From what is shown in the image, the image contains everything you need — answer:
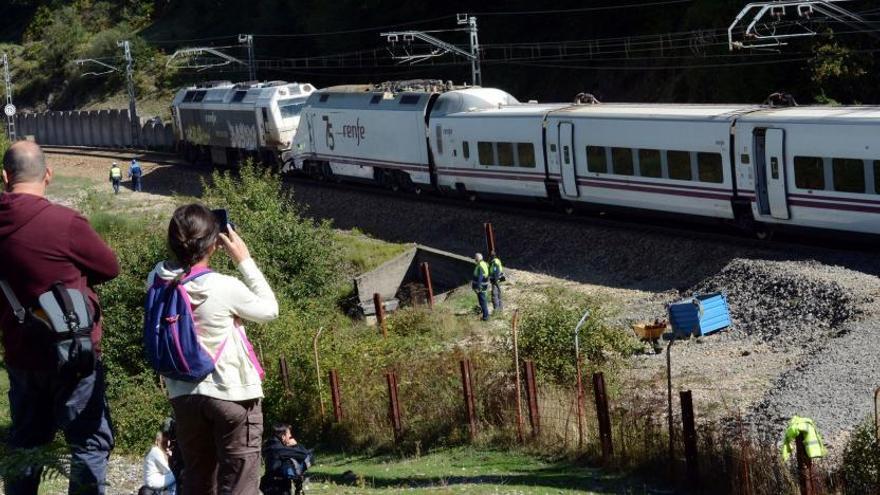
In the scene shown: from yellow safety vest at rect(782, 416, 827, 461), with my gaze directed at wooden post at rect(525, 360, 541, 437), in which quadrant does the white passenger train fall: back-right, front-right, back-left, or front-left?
front-right

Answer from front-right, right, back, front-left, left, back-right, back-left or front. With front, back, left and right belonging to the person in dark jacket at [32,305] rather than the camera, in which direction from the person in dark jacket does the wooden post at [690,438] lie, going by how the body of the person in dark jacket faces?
front-right

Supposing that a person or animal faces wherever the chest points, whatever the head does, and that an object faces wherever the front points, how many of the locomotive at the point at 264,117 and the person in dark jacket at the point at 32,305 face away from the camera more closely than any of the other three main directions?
1

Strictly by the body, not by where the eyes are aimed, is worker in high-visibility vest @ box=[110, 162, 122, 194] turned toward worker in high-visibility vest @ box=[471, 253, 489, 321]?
no

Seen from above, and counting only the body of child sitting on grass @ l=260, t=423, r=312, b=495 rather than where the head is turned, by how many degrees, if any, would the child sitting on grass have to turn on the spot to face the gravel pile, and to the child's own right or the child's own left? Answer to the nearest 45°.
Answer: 0° — they already face it

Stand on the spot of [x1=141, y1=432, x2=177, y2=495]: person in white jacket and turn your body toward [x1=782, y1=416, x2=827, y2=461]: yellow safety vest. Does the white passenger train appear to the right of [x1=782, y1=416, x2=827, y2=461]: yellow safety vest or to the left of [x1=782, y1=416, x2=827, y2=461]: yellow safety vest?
left

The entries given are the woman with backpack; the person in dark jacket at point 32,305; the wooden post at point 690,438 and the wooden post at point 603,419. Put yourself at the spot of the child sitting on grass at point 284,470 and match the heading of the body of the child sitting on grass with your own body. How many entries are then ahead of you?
2

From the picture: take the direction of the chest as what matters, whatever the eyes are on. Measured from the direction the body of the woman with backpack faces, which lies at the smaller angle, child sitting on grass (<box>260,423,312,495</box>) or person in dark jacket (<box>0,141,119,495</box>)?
the child sitting on grass

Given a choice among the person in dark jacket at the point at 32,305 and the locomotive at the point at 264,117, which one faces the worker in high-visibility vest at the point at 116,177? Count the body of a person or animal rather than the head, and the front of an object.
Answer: the person in dark jacket

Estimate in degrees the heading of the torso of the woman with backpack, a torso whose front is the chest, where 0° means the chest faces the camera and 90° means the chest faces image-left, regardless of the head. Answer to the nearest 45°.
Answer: approximately 225°

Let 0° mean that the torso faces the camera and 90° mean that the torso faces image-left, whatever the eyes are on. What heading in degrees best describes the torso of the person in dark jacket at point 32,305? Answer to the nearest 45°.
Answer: approximately 180°

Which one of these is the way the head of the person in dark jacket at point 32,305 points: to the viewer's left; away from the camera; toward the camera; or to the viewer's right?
away from the camera
